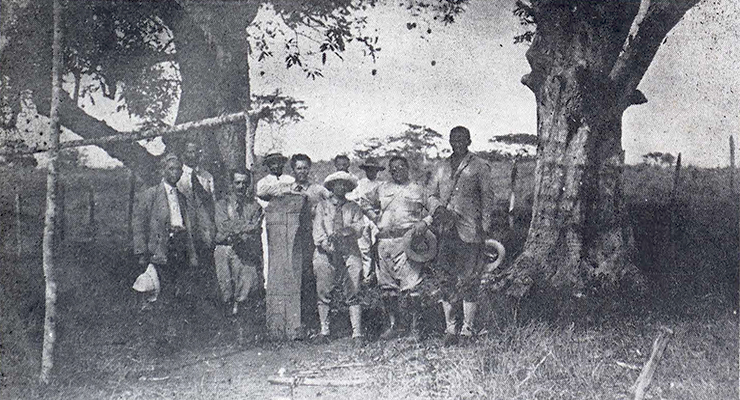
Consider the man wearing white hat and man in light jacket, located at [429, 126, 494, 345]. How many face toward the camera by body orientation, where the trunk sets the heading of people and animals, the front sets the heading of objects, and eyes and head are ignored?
2

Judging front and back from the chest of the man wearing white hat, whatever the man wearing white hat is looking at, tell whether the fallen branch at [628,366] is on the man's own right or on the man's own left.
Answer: on the man's own left

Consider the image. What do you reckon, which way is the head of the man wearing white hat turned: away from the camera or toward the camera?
toward the camera

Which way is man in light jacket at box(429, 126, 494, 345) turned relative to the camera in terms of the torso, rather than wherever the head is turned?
toward the camera

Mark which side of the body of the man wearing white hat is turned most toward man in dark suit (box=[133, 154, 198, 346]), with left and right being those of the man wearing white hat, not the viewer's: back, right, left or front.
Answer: right

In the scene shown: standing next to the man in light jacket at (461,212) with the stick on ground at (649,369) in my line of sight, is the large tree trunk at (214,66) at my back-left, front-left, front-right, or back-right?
back-right

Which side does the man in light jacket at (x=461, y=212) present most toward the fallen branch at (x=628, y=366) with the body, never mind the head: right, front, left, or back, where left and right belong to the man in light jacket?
left

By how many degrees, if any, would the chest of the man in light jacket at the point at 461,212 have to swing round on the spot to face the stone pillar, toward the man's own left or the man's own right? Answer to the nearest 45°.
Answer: approximately 90° to the man's own right

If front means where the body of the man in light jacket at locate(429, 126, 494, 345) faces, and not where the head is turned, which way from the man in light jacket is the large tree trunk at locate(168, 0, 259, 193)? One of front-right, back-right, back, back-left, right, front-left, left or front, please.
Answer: right

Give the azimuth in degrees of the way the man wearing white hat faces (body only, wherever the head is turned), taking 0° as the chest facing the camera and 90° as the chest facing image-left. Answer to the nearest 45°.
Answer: approximately 0°

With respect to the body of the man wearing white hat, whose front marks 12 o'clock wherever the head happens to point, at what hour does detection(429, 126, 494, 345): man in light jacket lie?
The man in light jacket is roughly at 9 o'clock from the man wearing white hat.

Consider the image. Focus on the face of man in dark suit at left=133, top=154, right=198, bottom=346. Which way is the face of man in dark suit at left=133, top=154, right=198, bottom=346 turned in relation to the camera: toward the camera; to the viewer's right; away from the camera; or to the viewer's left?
toward the camera

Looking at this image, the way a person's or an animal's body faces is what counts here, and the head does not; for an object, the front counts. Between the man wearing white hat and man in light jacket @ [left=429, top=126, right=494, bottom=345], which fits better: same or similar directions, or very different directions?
same or similar directions

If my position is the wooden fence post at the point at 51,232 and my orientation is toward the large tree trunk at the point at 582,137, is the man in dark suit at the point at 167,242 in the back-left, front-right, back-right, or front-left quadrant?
front-left
